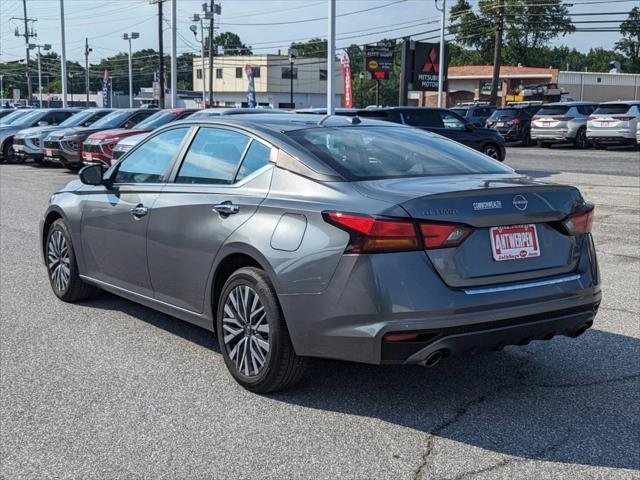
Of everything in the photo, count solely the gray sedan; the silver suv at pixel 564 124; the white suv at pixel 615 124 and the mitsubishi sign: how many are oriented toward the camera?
1

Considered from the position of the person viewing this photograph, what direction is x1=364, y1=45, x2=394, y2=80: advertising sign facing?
facing the viewer

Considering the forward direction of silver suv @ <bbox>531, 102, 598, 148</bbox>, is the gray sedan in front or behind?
behind

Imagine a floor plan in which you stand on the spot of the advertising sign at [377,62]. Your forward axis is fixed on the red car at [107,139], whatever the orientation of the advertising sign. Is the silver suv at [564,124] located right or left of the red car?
left

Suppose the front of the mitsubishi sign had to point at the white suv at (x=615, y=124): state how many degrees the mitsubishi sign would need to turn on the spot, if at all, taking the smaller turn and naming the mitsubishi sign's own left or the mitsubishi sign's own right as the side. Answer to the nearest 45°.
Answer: approximately 45° to the mitsubishi sign's own left

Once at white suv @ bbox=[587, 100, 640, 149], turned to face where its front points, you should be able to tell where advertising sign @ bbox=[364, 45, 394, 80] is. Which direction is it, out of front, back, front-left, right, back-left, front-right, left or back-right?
left

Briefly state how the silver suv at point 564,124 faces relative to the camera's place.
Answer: facing away from the viewer and to the right of the viewer

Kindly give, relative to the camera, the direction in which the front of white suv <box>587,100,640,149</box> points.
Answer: facing away from the viewer and to the right of the viewer

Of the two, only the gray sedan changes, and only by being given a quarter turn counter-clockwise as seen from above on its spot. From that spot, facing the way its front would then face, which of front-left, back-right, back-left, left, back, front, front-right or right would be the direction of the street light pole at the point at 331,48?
back-right

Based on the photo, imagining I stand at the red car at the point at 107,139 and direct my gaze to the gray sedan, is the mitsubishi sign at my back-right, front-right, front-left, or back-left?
back-left

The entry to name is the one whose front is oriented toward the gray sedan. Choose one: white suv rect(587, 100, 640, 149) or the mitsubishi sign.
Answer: the mitsubishi sign

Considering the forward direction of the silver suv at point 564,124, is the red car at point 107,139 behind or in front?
behind

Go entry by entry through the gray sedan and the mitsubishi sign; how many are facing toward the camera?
1

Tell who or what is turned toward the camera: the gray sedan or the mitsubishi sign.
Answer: the mitsubishi sign

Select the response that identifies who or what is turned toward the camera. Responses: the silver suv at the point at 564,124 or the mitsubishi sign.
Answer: the mitsubishi sign

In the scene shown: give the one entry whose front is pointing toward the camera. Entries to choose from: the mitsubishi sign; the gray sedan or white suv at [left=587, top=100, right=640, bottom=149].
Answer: the mitsubishi sign

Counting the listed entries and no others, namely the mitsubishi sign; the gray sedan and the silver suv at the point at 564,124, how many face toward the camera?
1

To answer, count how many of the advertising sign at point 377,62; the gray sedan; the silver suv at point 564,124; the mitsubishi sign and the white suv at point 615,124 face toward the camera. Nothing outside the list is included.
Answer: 2

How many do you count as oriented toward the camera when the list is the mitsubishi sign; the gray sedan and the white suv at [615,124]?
1
